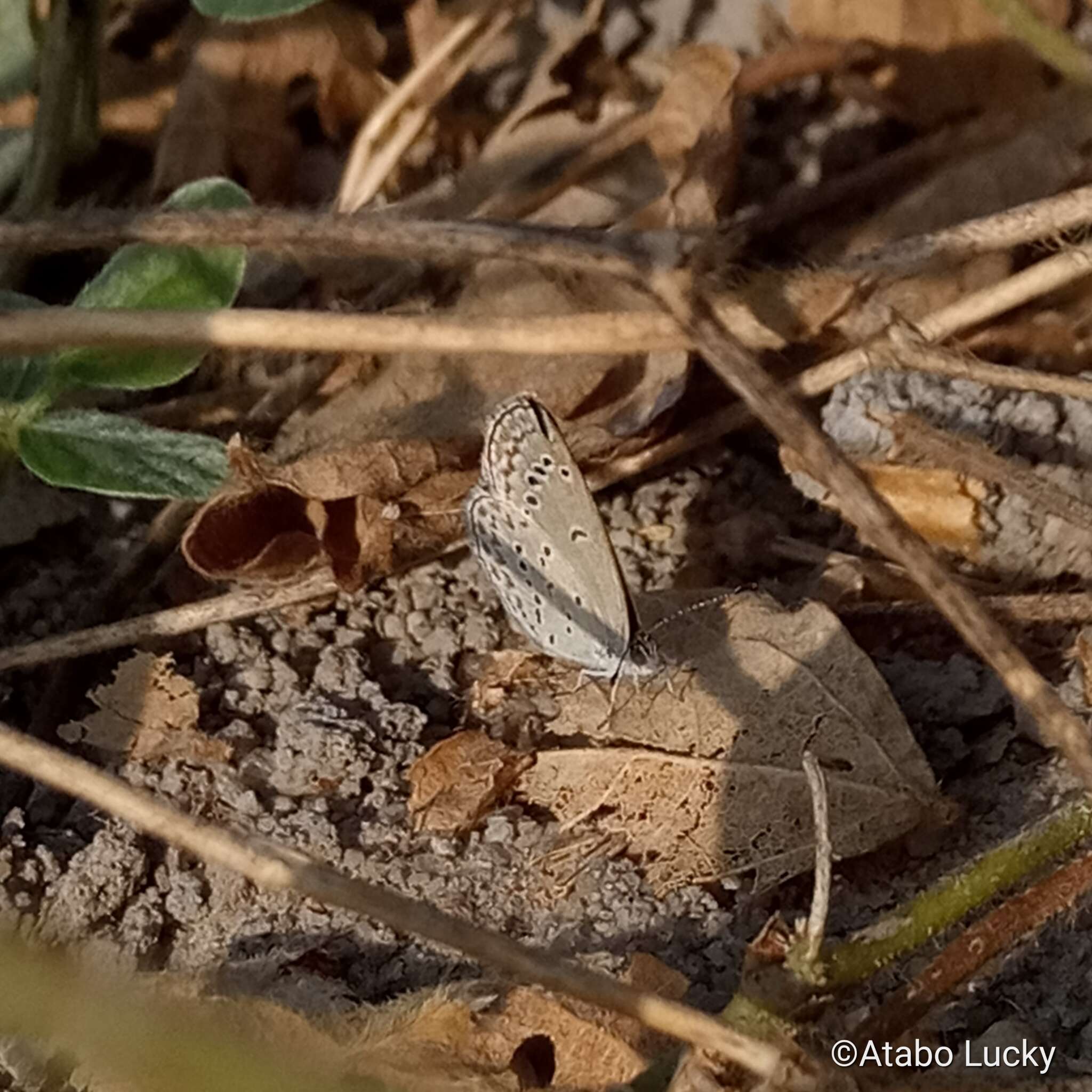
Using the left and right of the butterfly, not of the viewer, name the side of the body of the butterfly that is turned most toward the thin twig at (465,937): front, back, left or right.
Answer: right

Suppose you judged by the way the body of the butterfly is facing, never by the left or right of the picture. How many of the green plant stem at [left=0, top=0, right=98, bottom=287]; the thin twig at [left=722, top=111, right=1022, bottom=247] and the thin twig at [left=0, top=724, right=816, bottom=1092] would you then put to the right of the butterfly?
1

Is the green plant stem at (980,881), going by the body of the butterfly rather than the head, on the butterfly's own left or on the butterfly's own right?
on the butterfly's own right

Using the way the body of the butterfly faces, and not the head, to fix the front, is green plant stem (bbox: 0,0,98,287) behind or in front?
behind

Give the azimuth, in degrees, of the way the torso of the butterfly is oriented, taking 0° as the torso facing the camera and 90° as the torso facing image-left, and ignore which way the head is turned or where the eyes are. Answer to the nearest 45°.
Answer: approximately 270°

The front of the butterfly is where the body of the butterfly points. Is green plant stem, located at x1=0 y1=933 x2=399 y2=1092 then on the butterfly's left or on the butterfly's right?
on the butterfly's right

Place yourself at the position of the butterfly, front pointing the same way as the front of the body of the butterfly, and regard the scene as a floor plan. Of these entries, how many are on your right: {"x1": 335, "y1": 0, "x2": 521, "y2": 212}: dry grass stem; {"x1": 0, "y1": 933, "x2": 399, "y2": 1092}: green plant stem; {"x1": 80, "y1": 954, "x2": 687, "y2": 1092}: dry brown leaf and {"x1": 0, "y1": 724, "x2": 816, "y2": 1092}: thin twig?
3

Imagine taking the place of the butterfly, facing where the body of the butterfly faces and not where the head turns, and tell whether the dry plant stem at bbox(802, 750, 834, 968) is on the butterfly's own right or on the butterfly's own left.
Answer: on the butterfly's own right
